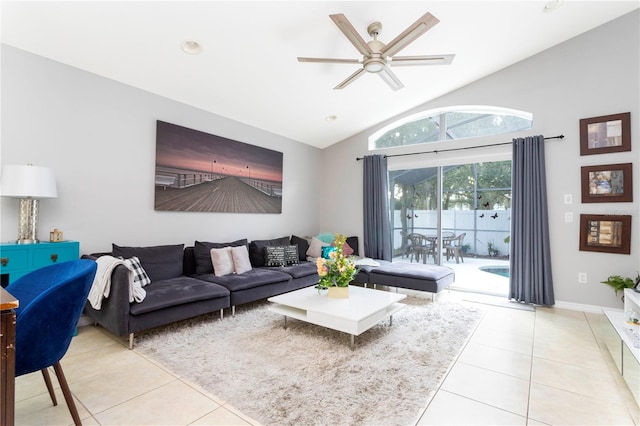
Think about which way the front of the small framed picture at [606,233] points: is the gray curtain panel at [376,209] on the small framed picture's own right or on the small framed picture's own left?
on the small framed picture's own right

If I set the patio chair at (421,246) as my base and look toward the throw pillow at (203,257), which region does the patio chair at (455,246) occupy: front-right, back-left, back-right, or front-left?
back-left

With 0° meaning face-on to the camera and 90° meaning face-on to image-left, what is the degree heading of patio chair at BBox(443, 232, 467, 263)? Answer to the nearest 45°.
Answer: approximately 90°

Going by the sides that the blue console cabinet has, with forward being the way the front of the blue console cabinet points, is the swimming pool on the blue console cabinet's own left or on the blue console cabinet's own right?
on the blue console cabinet's own left

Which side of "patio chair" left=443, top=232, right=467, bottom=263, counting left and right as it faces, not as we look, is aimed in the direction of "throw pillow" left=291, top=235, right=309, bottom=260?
front

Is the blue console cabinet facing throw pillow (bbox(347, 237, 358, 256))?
no

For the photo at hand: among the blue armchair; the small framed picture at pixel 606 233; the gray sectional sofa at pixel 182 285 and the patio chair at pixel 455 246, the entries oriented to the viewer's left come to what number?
2

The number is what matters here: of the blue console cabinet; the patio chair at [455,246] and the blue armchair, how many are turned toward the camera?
1

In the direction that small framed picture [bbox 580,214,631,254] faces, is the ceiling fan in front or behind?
in front

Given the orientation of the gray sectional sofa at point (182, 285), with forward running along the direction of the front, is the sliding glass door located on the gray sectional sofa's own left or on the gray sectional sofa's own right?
on the gray sectional sofa's own left

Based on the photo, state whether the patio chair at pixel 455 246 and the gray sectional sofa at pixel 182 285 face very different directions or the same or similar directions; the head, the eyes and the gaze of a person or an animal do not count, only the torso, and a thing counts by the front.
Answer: very different directions

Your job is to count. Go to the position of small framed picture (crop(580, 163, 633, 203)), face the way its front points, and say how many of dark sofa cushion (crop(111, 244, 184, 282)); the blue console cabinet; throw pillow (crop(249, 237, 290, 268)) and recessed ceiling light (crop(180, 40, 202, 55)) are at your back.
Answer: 0

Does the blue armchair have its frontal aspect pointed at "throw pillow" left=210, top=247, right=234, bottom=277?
no

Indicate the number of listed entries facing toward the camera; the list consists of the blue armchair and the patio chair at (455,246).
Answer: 0

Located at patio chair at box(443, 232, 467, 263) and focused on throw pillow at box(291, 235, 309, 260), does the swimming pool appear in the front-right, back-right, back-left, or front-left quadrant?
back-left

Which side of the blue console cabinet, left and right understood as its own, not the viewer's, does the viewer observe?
front

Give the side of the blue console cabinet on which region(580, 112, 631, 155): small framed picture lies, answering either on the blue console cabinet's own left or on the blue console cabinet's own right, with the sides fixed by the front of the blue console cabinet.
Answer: on the blue console cabinet's own left

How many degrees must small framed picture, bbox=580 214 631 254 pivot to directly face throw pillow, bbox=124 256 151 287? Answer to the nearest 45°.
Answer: approximately 45° to its right
